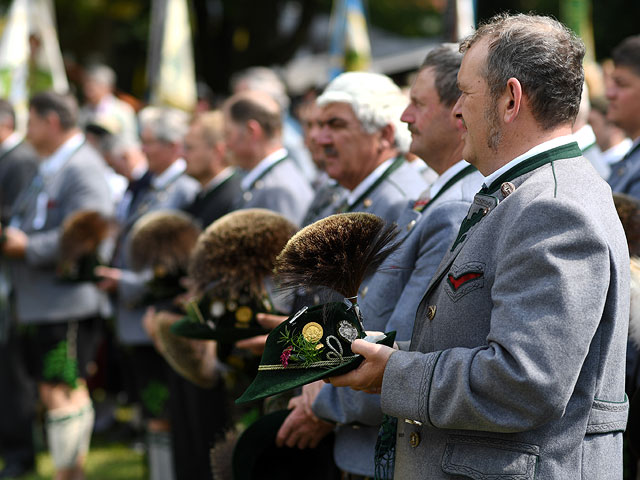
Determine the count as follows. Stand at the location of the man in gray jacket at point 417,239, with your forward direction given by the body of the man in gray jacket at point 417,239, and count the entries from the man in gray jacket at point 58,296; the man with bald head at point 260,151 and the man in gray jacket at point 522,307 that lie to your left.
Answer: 1

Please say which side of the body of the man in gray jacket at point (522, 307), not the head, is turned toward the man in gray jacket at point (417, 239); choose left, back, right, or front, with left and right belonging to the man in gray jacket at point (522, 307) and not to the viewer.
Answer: right

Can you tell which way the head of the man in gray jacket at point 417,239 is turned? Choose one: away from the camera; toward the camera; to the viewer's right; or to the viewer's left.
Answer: to the viewer's left

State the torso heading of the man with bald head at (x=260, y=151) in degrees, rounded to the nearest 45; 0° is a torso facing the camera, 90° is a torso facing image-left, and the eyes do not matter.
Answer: approximately 90°

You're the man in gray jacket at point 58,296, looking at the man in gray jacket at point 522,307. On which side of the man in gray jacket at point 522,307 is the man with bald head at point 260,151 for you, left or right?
left

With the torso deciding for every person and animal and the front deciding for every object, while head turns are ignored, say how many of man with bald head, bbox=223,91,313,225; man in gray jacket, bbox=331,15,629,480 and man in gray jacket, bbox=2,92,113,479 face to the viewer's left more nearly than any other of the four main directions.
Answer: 3

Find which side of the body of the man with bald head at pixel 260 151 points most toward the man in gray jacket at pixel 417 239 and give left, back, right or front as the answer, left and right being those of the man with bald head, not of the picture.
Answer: left

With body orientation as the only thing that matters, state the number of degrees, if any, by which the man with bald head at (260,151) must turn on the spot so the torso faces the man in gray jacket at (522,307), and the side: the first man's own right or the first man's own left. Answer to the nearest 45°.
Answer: approximately 90° to the first man's own left

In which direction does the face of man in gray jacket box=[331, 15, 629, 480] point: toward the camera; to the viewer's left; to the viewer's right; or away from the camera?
to the viewer's left

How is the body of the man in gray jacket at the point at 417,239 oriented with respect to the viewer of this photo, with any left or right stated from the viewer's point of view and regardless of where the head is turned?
facing to the left of the viewer

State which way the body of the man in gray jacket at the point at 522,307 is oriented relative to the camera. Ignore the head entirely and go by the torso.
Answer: to the viewer's left

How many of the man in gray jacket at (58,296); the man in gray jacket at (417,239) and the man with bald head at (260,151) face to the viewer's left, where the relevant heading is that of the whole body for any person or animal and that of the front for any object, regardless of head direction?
3
